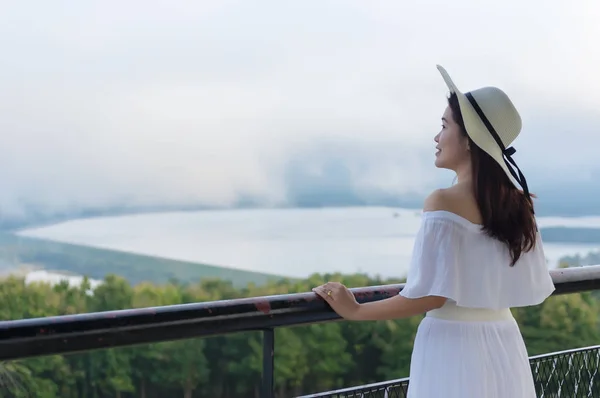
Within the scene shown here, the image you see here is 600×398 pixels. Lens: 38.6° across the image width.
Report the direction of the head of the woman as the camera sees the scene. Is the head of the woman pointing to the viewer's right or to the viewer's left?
to the viewer's left

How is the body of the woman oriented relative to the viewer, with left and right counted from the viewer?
facing away from the viewer and to the left of the viewer
